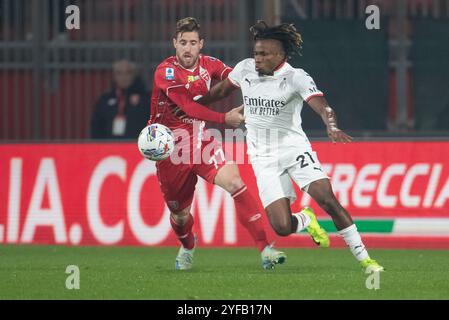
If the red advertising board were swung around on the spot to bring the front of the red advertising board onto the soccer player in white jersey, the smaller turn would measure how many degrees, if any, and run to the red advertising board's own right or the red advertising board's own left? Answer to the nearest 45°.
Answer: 0° — it already faces them

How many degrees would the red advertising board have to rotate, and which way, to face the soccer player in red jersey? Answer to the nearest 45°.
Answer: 0° — it already faces them

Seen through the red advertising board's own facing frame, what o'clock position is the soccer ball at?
The soccer ball is roughly at 12 o'clock from the red advertising board.

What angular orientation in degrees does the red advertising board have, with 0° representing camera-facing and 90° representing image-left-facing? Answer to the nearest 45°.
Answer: approximately 0°
